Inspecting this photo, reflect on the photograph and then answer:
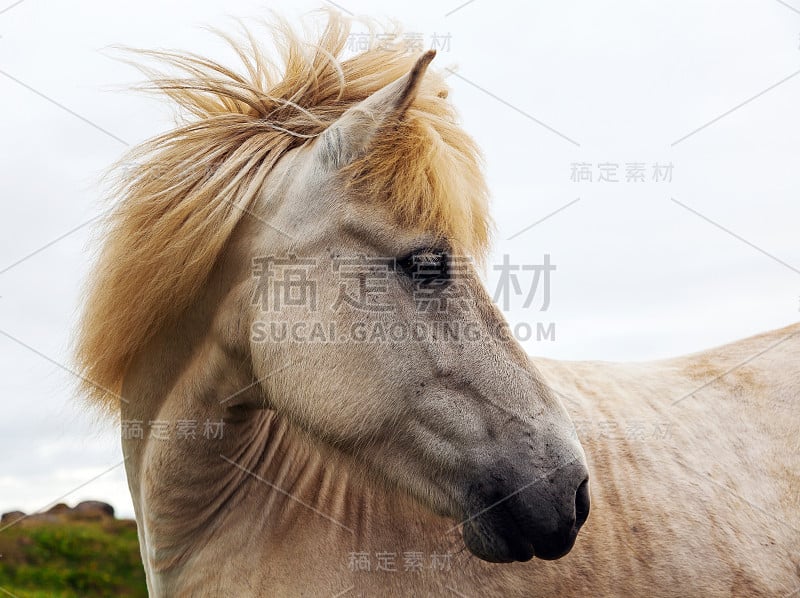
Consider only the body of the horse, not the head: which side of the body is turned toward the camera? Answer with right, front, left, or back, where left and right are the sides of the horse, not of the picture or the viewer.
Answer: left

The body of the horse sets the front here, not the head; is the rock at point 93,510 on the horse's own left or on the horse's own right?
on the horse's own right
